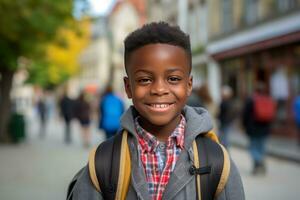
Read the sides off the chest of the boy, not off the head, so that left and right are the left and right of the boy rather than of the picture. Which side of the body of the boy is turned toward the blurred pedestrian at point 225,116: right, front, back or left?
back

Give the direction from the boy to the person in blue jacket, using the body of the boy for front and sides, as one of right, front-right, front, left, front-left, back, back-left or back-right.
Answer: back

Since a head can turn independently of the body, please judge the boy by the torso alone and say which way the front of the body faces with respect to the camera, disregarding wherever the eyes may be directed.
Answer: toward the camera

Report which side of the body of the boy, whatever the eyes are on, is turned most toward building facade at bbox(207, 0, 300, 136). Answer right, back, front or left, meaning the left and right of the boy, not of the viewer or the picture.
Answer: back

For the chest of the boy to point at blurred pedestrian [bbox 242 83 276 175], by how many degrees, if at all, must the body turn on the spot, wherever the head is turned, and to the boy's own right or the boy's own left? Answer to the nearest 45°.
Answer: approximately 180°

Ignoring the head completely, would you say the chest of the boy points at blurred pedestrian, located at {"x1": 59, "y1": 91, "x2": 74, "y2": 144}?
no

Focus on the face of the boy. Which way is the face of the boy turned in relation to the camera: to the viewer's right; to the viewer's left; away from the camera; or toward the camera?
toward the camera

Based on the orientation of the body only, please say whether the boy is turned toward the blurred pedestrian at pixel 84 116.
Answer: no

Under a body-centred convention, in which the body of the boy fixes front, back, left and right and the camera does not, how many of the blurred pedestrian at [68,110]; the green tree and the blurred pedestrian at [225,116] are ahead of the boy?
0

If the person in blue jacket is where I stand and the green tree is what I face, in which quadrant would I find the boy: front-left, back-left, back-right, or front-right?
back-left
